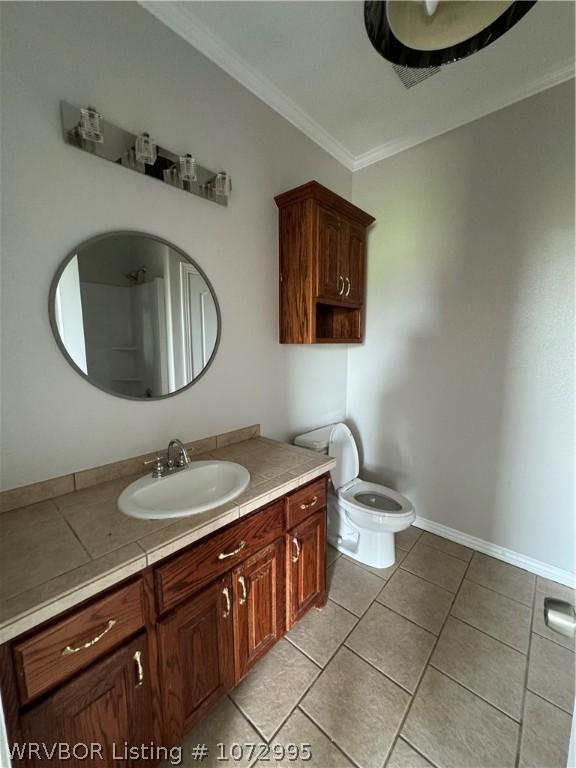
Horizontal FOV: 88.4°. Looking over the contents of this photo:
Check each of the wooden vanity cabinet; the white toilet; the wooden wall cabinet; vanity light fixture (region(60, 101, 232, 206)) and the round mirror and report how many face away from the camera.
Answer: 0

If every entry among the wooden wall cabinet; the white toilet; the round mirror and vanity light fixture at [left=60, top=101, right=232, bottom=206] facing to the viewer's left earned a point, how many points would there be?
0

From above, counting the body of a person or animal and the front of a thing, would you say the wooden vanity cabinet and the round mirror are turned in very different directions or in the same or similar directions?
same or similar directions

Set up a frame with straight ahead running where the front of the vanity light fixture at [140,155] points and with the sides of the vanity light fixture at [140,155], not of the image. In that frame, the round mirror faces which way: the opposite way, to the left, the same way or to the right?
the same way

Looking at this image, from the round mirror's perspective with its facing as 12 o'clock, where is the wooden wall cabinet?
The wooden wall cabinet is roughly at 10 o'clock from the round mirror.

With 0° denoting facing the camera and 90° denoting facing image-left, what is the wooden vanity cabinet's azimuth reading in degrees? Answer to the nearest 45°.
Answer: approximately 315°

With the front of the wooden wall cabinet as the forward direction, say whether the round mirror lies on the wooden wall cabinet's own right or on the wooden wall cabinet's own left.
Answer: on the wooden wall cabinet's own right

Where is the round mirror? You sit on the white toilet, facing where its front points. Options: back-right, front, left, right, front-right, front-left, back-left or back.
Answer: right

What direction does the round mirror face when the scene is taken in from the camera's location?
facing the viewer and to the right of the viewer

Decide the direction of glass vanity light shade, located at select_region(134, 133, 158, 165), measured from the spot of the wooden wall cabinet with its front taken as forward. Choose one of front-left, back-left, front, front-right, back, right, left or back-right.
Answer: right

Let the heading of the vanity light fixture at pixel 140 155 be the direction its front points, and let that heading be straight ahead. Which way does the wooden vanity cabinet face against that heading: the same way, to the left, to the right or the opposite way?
the same way
